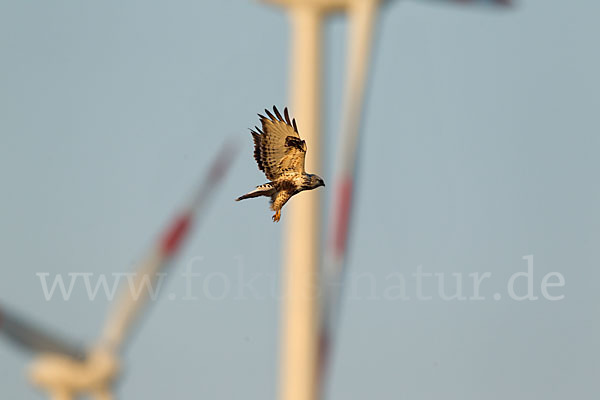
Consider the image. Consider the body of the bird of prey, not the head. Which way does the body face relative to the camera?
to the viewer's right
